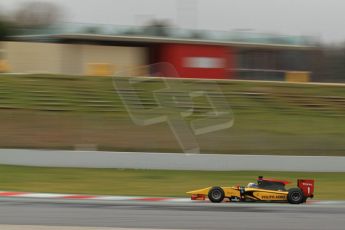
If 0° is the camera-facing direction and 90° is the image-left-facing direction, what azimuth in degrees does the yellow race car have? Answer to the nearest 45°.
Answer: approximately 90°
